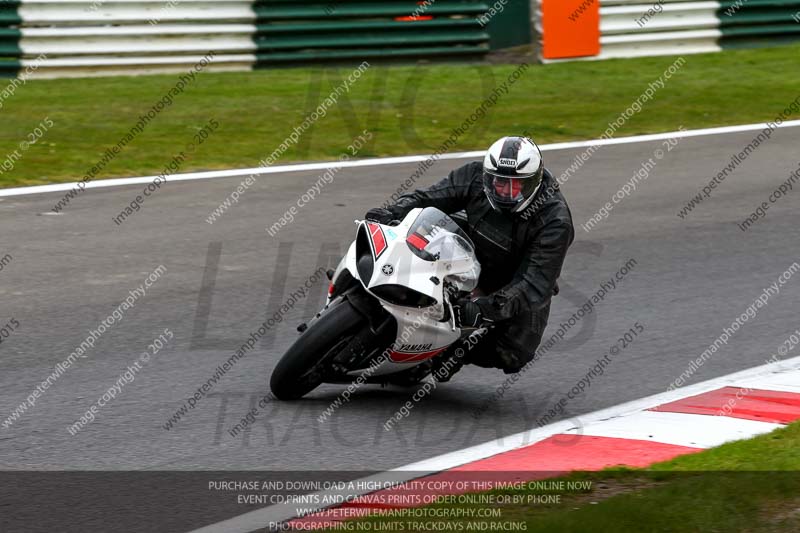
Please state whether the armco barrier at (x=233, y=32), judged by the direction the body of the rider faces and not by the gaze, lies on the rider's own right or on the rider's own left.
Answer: on the rider's own right

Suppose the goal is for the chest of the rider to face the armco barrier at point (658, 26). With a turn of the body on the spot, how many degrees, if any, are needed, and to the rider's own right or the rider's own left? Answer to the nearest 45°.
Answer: approximately 135° to the rider's own right

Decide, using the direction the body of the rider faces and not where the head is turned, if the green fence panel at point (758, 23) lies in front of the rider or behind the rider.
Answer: behind

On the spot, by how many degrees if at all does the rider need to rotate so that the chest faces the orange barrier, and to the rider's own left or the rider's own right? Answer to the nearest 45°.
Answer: approximately 135° to the rider's own right

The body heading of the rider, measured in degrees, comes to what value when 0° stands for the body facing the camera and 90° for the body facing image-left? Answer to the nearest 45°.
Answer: approximately 45°
